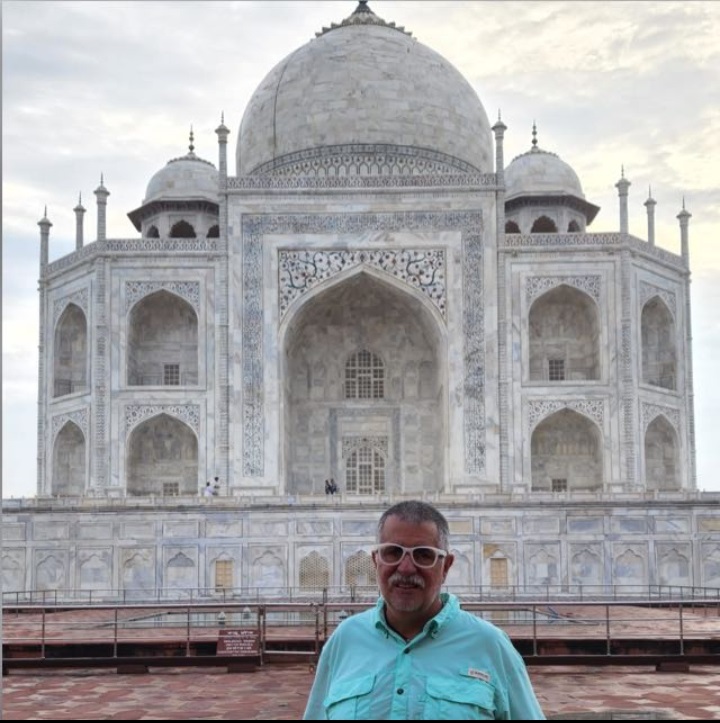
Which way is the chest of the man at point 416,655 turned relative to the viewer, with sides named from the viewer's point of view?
facing the viewer

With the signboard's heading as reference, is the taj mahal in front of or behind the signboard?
behind

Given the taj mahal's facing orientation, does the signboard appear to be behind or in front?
in front

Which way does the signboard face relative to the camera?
toward the camera

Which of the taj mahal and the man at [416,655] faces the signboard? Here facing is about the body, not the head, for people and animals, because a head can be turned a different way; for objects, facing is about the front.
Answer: the taj mahal

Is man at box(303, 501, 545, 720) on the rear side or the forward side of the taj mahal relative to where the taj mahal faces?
on the forward side

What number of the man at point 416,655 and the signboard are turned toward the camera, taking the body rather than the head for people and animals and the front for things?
2

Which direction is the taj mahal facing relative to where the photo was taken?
toward the camera

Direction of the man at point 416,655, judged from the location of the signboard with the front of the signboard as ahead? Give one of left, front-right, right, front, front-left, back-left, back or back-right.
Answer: front

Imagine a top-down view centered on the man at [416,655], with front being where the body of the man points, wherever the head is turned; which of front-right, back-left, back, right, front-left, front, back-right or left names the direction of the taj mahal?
back

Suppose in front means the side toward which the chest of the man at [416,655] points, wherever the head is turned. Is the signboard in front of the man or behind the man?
behind
